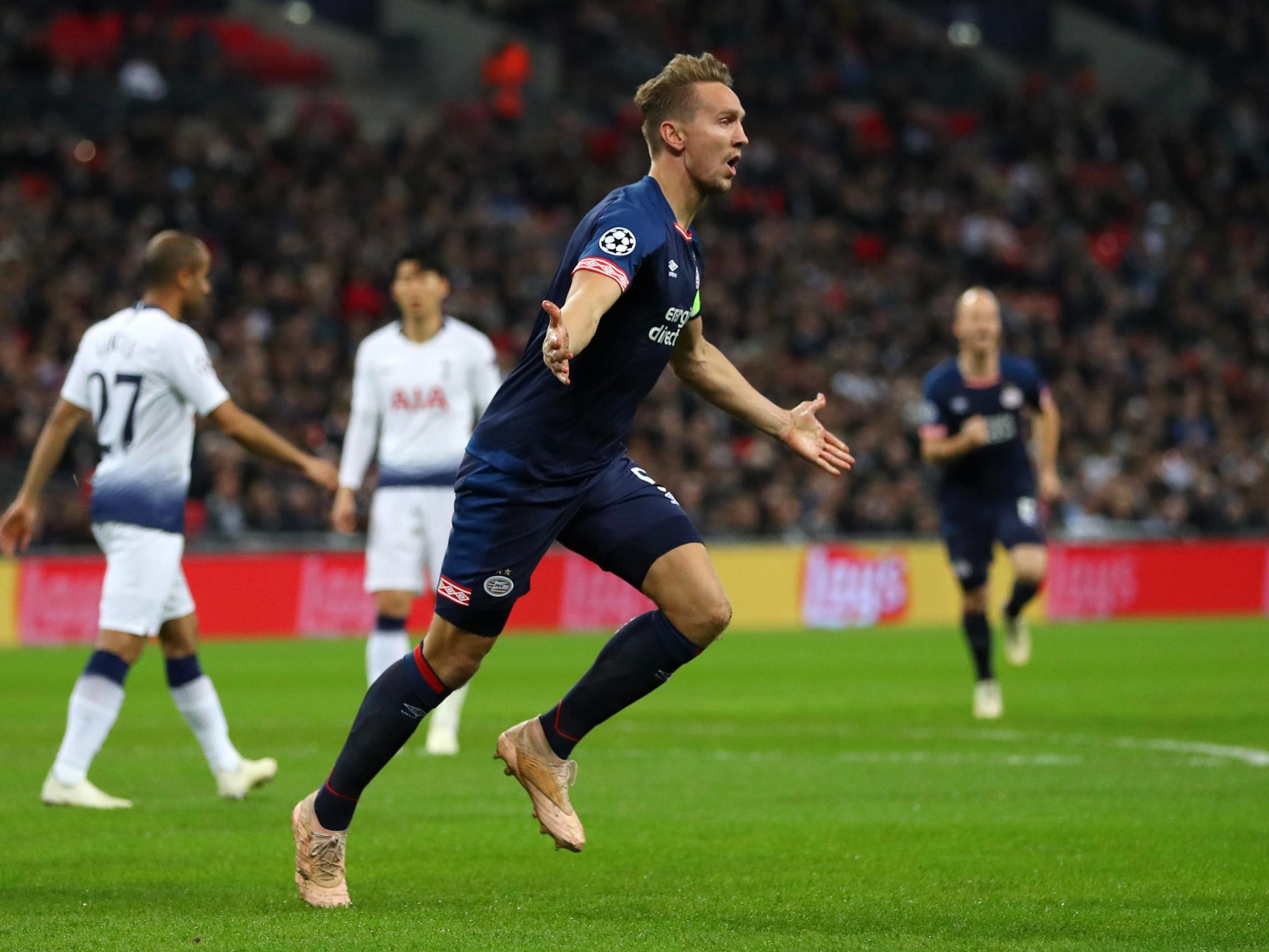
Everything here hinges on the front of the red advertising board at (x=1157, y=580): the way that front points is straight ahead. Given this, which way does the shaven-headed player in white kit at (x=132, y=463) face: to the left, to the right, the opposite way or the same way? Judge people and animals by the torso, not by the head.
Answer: the opposite way

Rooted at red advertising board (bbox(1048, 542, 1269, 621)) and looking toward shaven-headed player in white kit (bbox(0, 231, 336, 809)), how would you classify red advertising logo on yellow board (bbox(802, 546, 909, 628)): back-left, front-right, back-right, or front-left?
front-right

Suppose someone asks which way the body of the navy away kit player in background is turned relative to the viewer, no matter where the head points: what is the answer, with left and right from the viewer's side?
facing the viewer

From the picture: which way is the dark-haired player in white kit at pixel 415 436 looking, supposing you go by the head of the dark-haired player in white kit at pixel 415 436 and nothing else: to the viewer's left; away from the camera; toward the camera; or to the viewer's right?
toward the camera

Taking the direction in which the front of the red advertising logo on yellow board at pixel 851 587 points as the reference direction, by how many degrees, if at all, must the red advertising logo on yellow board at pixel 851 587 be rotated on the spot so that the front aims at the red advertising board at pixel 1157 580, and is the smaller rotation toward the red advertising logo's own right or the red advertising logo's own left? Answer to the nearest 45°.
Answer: approximately 135° to the red advertising logo's own left

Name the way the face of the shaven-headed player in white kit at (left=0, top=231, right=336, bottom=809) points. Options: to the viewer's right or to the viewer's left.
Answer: to the viewer's right

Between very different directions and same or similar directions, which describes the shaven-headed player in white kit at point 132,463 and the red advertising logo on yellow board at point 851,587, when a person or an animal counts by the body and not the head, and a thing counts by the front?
very different directions

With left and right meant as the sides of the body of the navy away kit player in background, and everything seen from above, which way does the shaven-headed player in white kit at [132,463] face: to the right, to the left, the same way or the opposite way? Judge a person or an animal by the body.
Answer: the opposite way

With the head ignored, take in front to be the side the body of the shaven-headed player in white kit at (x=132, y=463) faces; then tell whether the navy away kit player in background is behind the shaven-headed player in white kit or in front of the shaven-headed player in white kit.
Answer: in front

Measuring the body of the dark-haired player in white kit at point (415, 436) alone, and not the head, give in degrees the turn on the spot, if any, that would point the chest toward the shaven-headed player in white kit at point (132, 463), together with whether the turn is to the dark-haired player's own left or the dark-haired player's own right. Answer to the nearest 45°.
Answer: approximately 45° to the dark-haired player's own right

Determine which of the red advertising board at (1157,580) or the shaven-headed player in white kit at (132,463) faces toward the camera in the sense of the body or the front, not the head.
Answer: the red advertising board

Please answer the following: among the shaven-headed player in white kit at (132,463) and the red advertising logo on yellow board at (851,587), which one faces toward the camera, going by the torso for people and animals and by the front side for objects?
the red advertising logo on yellow board

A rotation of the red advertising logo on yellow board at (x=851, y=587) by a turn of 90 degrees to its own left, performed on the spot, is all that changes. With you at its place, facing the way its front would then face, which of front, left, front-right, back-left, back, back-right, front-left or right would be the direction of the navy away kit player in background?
right

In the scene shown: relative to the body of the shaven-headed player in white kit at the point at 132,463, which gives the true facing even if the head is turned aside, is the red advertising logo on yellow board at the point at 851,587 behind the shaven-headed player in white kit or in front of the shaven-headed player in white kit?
in front

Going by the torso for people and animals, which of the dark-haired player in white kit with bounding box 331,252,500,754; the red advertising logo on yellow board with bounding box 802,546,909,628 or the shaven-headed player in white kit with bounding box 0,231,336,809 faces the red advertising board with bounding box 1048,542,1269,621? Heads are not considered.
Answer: the shaven-headed player in white kit with bounding box 0,231,336,809

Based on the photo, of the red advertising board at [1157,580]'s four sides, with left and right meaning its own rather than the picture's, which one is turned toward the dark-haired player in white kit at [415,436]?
front

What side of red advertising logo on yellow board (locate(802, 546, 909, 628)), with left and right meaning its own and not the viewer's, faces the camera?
front
